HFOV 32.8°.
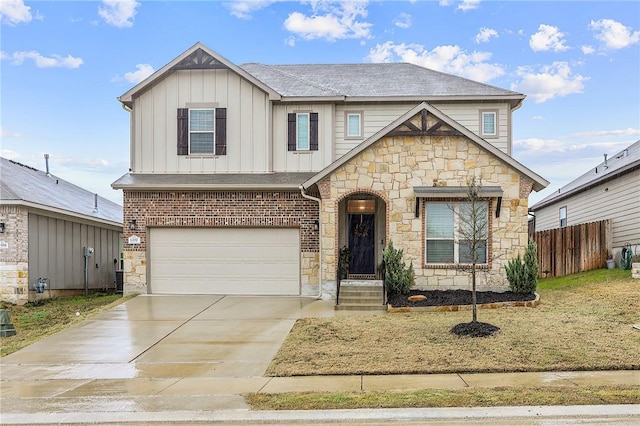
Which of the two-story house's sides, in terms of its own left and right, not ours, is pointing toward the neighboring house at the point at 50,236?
right

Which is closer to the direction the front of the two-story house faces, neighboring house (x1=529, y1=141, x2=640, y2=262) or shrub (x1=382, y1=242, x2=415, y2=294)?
the shrub

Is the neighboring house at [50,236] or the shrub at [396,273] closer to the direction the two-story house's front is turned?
the shrub

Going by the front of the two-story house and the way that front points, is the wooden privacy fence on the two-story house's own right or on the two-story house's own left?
on the two-story house's own left

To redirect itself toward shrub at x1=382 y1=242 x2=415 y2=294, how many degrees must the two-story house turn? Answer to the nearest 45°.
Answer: approximately 45° to its left

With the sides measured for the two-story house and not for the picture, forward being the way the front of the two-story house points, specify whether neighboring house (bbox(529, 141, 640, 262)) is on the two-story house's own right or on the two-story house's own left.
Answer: on the two-story house's own left

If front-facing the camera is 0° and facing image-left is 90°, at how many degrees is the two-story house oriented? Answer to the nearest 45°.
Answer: approximately 0°

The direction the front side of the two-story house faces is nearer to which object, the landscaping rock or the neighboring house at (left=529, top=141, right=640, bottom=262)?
the landscaping rock
